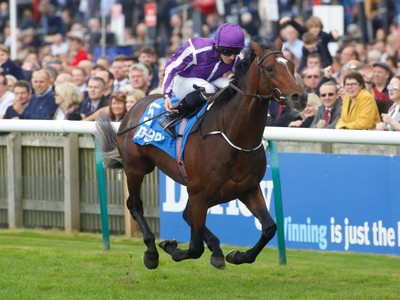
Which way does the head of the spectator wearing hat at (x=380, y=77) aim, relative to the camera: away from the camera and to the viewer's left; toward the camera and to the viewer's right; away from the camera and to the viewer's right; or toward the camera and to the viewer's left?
toward the camera and to the viewer's left

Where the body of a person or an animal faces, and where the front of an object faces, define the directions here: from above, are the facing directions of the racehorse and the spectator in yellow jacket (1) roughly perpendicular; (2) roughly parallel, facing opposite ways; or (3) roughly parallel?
roughly perpendicular

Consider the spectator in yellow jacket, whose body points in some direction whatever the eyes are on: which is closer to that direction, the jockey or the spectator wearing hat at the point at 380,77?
the jockey

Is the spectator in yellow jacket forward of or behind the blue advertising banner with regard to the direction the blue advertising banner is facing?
behind

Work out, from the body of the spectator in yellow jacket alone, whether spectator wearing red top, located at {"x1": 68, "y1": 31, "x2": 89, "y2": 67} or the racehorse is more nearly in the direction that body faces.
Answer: the racehorse

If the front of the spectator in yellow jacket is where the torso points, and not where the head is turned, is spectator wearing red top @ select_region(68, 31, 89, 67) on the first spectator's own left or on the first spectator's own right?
on the first spectator's own right

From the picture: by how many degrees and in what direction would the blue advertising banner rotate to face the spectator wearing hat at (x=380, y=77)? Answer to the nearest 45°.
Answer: approximately 180°

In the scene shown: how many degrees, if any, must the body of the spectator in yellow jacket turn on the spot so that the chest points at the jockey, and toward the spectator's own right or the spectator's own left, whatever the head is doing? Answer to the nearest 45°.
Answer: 0° — they already face them

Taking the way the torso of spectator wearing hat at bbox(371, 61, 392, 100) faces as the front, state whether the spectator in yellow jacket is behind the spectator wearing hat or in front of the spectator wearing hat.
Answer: in front
